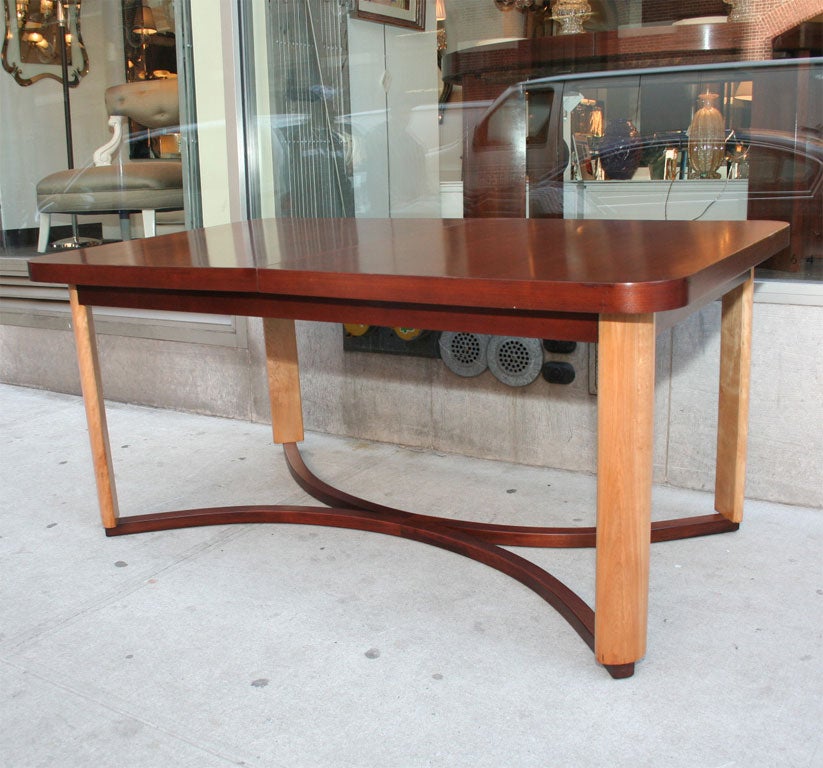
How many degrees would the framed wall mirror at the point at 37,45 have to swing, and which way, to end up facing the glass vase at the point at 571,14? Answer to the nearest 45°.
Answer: approximately 45° to its left

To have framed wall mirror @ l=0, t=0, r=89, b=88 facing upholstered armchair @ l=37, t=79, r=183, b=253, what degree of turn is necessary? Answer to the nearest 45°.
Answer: approximately 45° to its left

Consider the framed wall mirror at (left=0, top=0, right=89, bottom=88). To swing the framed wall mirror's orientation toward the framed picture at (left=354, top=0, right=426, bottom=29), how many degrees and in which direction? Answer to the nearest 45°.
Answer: approximately 45° to its left

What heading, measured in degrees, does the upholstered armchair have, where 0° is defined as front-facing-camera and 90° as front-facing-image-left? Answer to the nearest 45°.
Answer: approximately 45°

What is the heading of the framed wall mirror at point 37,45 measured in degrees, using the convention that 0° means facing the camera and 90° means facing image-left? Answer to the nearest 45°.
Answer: approximately 0°

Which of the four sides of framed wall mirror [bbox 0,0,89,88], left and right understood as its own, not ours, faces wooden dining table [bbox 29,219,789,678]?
front

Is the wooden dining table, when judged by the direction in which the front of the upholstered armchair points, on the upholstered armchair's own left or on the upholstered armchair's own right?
on the upholstered armchair's own left

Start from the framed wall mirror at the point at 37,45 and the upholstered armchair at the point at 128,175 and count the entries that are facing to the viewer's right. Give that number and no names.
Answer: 0
